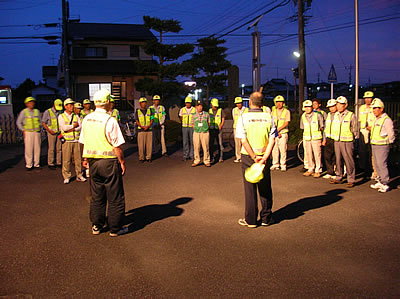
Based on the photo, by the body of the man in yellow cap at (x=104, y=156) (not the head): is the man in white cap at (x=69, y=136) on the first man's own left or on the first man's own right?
on the first man's own left

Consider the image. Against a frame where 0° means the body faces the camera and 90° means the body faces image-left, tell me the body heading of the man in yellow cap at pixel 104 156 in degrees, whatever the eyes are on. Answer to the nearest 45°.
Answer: approximately 225°

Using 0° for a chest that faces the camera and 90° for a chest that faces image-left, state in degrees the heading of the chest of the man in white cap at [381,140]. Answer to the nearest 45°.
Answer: approximately 45°

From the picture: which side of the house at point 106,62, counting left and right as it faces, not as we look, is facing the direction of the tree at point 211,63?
left

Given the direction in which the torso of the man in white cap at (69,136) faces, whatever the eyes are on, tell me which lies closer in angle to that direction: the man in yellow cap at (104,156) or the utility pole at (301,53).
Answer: the man in yellow cap

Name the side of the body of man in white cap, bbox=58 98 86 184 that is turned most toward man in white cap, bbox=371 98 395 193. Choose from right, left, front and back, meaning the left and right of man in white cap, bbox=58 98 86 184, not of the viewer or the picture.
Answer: front

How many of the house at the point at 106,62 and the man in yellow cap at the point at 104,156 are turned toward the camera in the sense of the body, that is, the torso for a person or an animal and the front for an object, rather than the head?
1

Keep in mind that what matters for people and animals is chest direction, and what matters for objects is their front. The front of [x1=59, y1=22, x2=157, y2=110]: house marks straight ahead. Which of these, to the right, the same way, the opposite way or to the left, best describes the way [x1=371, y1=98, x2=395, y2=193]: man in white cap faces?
to the right

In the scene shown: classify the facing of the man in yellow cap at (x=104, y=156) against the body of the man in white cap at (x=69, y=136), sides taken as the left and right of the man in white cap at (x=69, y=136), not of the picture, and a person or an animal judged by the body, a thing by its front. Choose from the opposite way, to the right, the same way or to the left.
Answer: to the left
